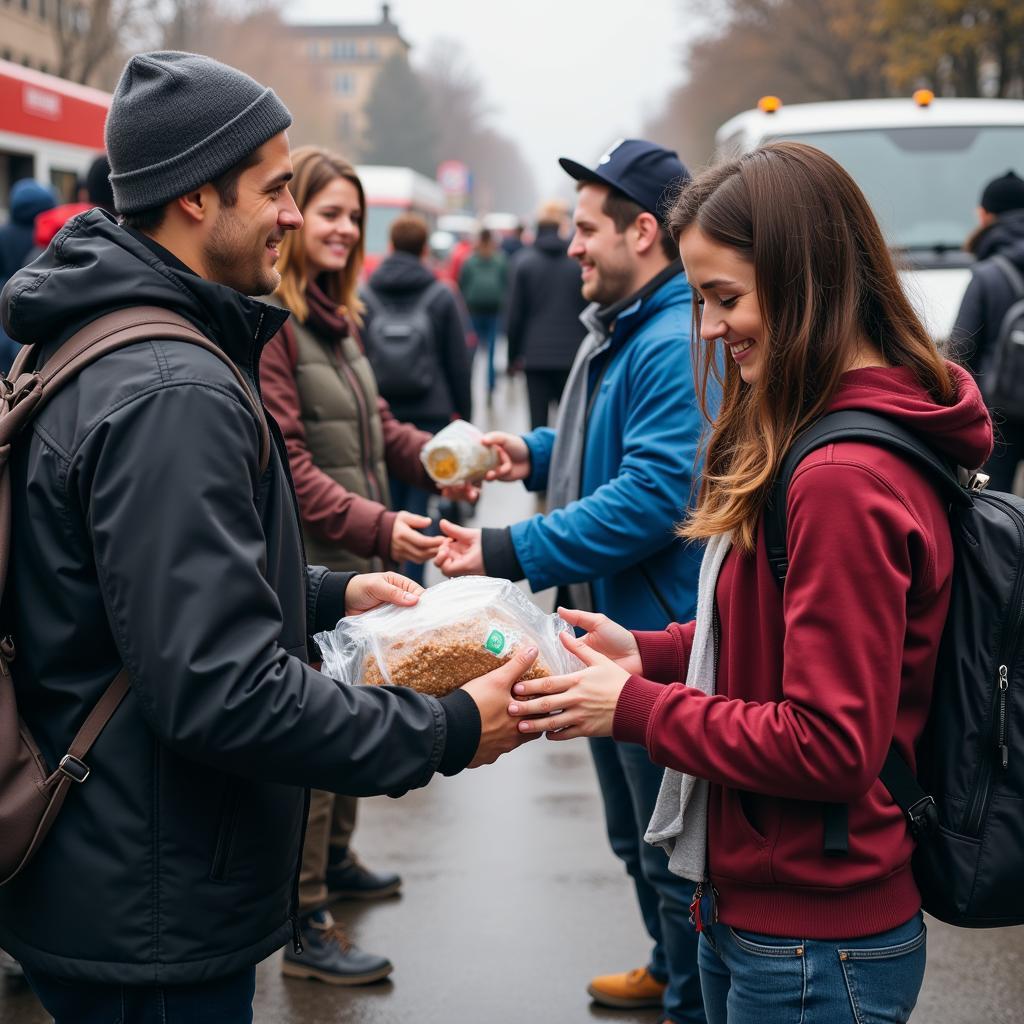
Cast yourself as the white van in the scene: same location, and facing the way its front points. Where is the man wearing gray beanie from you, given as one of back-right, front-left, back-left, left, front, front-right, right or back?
front

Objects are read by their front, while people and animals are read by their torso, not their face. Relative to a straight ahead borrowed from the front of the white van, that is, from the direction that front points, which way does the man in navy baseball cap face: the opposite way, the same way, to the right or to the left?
to the right

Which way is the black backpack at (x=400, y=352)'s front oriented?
toward the camera

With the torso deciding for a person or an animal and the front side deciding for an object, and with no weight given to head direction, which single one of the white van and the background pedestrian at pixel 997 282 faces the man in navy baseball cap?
the white van

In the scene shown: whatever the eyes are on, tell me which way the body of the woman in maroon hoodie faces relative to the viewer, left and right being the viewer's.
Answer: facing to the left of the viewer

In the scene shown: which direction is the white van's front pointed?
toward the camera

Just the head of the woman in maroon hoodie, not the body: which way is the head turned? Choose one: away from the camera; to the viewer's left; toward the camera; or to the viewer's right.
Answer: to the viewer's left

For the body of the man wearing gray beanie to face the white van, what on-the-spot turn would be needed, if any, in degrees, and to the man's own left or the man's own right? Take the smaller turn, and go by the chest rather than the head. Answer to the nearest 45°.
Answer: approximately 45° to the man's own left

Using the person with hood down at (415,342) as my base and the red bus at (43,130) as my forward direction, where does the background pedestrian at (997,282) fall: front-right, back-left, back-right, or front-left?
back-right

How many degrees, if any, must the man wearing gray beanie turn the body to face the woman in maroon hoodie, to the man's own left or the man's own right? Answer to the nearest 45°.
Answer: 0° — they already face them

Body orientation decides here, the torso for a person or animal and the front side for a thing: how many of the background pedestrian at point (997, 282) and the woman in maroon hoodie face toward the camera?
0

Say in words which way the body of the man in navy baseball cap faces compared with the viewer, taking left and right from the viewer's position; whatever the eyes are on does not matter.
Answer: facing to the left of the viewer

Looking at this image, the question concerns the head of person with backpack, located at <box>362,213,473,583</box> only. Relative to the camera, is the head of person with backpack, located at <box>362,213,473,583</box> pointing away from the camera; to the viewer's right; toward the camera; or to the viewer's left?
away from the camera

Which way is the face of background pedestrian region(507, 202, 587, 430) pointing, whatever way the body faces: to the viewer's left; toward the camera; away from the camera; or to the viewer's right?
away from the camera

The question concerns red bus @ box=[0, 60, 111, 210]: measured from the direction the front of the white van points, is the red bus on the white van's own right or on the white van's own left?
on the white van's own right

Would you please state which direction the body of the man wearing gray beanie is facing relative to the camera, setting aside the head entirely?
to the viewer's right
